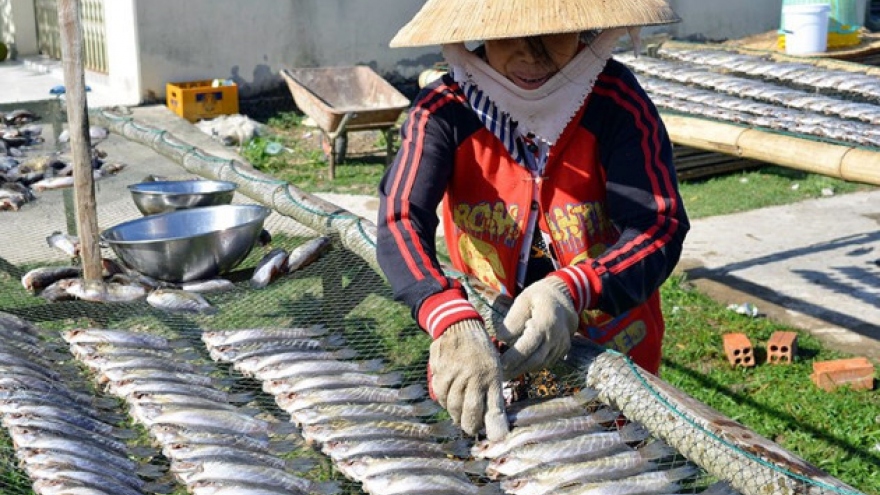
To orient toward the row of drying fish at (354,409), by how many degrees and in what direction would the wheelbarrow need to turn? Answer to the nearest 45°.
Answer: approximately 135° to its left

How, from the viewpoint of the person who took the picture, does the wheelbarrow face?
facing away from the viewer and to the left of the viewer

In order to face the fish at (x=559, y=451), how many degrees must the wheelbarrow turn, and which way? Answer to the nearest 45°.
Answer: approximately 135° to its left

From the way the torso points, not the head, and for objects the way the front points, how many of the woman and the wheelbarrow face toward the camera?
1

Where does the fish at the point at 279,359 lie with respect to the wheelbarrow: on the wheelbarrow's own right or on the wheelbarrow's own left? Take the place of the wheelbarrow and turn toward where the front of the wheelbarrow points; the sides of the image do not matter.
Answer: on the wheelbarrow's own left

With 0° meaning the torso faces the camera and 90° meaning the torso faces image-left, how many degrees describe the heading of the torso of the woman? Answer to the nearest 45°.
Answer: approximately 0°
